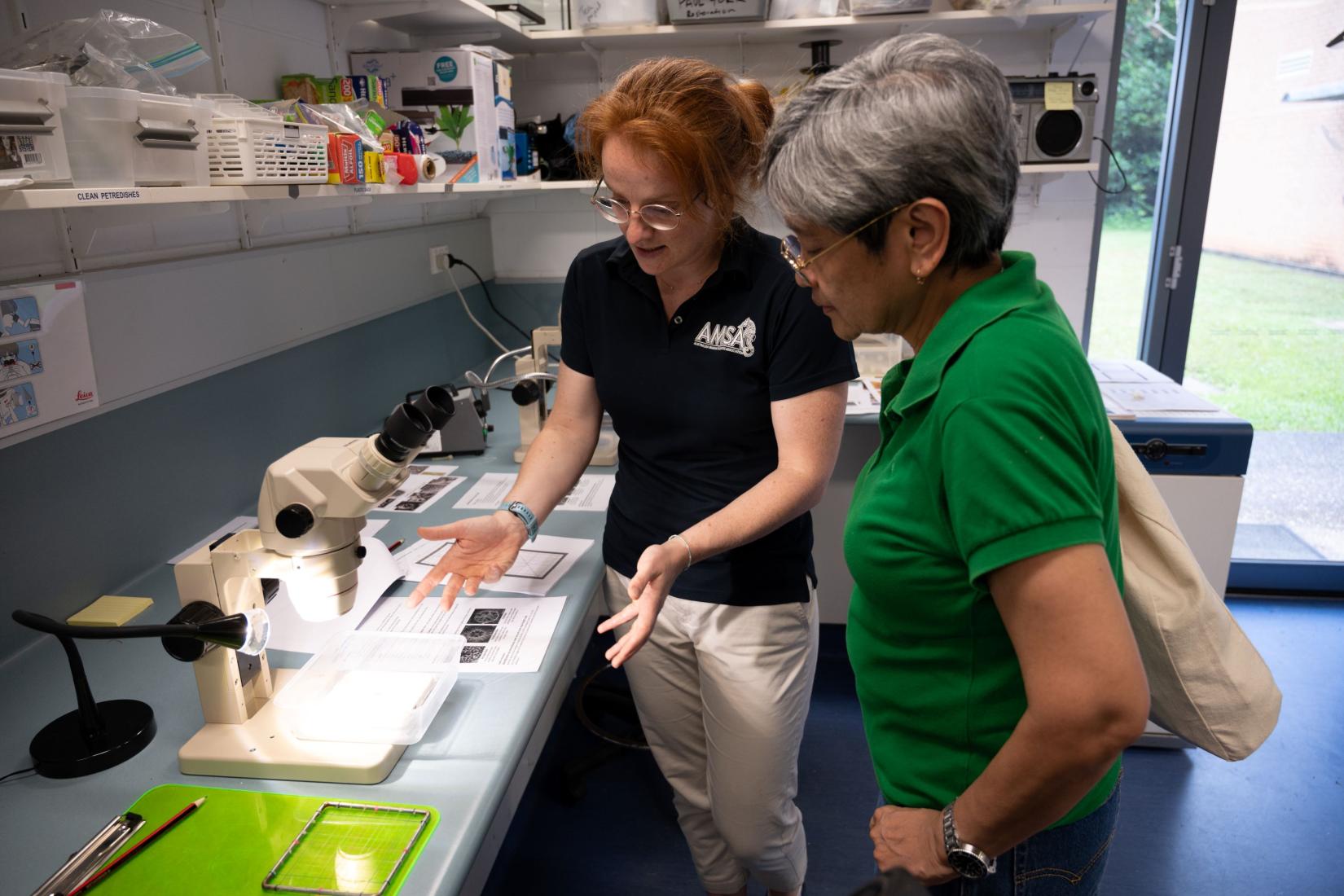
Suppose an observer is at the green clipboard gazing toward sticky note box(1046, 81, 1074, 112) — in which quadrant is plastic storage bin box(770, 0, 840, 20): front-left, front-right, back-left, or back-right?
front-left

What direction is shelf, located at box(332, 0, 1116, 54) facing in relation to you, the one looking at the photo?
facing the viewer

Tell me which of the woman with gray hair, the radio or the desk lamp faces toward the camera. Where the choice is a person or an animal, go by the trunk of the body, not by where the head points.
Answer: the radio

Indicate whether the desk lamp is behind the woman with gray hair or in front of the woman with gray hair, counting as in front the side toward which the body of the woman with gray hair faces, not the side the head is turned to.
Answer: in front

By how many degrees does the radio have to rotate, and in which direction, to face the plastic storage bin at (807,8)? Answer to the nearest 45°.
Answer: approximately 90° to its right

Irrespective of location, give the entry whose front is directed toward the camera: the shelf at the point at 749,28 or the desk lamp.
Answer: the shelf

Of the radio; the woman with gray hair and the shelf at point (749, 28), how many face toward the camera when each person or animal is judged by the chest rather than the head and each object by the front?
2

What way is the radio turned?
toward the camera

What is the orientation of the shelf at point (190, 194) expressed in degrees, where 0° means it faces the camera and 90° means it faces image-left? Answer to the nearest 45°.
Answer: approximately 315°

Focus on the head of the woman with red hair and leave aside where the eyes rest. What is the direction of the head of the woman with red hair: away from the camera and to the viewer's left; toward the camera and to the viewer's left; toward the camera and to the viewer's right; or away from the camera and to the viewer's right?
toward the camera and to the viewer's left

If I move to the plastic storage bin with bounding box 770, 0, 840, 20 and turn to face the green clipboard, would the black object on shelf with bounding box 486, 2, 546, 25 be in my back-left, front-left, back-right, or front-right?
front-right

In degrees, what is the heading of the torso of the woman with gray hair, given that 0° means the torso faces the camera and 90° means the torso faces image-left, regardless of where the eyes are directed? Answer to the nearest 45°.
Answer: approximately 90°

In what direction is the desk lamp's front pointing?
to the viewer's right

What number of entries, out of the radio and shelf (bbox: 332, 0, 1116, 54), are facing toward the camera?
2

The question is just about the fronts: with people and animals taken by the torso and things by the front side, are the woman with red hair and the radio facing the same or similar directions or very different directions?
same or similar directions

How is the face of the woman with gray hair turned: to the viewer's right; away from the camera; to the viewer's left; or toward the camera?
to the viewer's left

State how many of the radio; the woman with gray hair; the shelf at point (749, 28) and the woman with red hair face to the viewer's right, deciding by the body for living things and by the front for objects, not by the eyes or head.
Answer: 0
